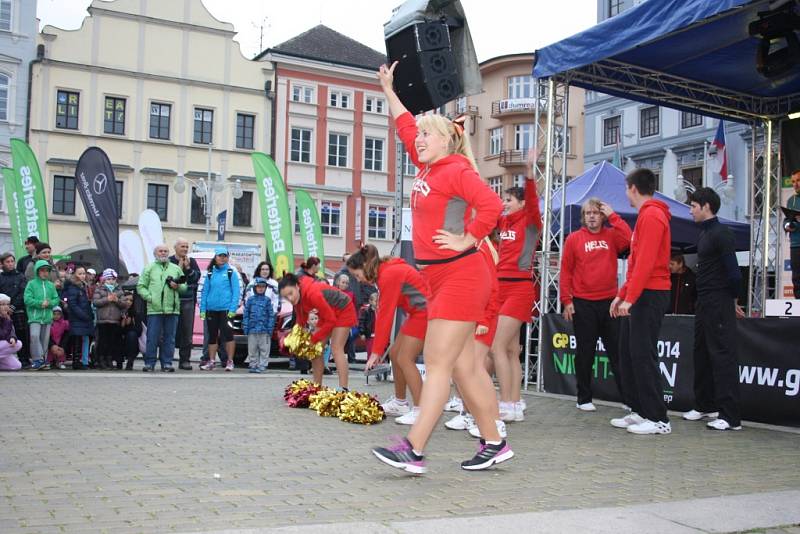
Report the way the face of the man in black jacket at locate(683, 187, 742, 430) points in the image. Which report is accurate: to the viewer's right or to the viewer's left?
to the viewer's left

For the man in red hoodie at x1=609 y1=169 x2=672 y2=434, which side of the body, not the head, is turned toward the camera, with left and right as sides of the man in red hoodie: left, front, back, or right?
left

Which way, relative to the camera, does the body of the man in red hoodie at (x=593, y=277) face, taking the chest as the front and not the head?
toward the camera

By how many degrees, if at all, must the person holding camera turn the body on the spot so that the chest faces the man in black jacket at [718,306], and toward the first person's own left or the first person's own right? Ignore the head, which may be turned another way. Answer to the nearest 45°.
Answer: approximately 45° to the first person's own left

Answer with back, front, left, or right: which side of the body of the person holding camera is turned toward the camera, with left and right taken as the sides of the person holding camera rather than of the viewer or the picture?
front

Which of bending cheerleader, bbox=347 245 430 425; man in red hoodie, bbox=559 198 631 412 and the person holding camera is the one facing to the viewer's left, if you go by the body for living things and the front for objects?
the bending cheerleader

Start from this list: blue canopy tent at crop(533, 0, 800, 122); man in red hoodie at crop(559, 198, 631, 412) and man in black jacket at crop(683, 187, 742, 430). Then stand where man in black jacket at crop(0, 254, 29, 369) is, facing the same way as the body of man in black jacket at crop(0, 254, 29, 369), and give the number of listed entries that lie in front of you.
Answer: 3

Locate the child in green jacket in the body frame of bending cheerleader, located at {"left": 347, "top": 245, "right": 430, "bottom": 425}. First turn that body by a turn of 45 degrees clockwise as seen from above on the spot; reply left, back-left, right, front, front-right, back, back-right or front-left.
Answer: front

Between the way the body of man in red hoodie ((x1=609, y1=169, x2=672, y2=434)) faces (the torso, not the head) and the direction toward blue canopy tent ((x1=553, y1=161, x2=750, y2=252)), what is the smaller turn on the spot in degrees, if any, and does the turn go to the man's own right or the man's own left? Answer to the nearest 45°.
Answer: approximately 90° to the man's own right

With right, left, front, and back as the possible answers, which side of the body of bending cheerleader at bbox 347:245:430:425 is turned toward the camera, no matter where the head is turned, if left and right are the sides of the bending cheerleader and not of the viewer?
left

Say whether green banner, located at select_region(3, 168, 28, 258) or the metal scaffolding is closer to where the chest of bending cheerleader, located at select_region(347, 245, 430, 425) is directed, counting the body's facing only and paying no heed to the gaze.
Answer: the green banner

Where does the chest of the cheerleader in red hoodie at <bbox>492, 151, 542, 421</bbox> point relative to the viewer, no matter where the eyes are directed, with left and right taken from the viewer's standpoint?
facing the viewer and to the left of the viewer

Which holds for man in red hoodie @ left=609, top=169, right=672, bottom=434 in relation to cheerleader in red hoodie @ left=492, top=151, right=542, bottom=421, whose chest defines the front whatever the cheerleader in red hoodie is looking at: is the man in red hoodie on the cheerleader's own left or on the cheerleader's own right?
on the cheerleader's own left
